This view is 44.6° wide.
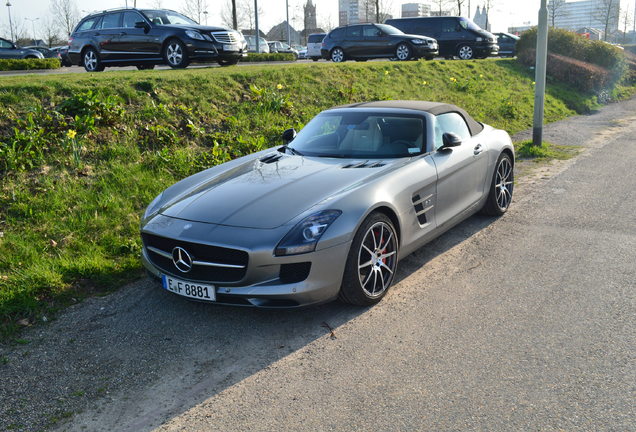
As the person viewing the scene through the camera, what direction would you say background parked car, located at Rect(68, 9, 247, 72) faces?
facing the viewer and to the right of the viewer

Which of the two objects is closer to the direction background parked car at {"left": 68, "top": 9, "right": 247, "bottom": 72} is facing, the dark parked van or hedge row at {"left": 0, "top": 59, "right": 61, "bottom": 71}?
the dark parked van

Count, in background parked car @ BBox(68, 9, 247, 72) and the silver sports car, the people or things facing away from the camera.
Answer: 0

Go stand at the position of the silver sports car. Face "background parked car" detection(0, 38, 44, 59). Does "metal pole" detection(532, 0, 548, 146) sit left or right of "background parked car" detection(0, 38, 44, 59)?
right

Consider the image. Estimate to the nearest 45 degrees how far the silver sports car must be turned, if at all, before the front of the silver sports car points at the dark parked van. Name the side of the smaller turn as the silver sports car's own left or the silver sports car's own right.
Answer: approximately 135° to the silver sports car's own right

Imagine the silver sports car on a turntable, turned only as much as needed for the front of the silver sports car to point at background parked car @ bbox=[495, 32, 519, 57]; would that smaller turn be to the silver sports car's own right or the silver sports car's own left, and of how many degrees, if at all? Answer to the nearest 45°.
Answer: approximately 135° to the silver sports car's own right

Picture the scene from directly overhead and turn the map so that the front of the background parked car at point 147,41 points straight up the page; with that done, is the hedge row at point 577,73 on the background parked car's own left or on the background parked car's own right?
on the background parked car's own left

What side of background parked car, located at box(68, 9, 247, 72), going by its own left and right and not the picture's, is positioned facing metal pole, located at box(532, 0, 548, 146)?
front

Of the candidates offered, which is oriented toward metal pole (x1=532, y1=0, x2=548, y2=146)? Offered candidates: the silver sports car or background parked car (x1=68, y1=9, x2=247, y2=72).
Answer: the background parked car

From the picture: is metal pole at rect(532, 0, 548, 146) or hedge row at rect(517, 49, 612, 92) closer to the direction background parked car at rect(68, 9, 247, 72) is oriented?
the metal pole

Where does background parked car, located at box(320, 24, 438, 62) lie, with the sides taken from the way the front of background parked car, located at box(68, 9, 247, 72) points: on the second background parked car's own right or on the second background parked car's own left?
on the second background parked car's own left

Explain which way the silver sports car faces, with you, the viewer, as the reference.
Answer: facing the viewer and to the left of the viewer

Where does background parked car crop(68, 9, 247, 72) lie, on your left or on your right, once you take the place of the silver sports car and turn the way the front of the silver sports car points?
on your right

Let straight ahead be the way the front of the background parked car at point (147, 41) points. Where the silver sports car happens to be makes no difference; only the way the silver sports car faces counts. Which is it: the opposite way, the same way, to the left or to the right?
to the right

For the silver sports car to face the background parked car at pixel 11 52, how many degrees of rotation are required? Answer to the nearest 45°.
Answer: approximately 90° to its right

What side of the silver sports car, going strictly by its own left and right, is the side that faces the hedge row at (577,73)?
back
